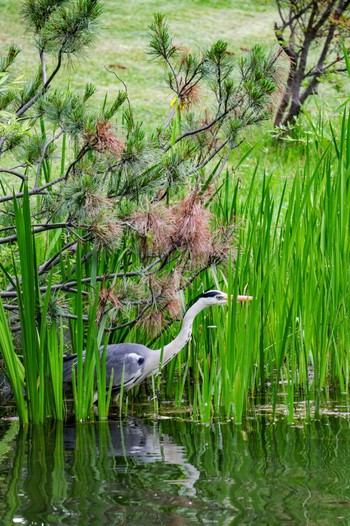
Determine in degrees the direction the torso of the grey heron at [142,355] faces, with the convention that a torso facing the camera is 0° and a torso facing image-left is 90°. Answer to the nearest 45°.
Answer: approximately 270°
